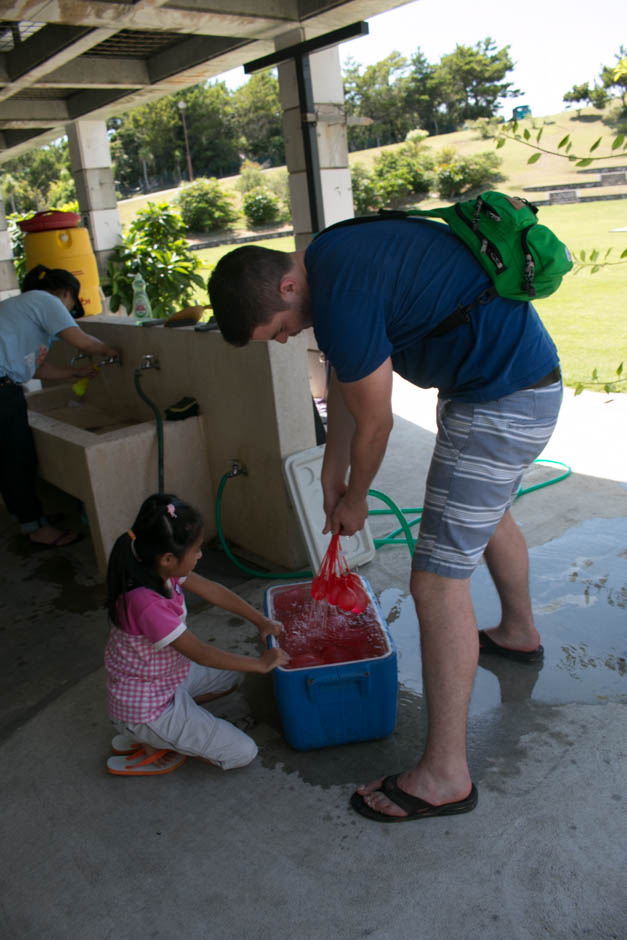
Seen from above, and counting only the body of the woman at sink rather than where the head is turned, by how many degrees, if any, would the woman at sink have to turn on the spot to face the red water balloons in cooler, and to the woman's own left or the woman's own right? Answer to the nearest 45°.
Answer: approximately 90° to the woman's own right

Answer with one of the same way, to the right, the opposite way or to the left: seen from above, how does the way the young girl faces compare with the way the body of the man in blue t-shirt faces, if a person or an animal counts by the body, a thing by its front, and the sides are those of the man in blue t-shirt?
the opposite way

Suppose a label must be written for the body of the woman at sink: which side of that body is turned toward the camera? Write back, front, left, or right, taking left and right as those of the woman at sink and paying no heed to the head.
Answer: right

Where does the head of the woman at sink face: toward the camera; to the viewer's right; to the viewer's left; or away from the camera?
to the viewer's right

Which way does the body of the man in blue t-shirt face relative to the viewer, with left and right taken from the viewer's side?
facing to the left of the viewer

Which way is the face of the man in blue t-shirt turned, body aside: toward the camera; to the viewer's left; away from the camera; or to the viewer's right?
to the viewer's left

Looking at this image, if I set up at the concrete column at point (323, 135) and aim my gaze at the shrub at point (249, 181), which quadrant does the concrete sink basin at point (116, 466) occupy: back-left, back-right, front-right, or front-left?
back-left

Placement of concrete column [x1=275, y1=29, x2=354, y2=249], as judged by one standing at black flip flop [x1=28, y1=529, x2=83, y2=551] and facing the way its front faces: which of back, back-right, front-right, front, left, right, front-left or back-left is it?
front-left

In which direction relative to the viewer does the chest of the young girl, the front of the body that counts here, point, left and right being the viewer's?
facing to the right of the viewer

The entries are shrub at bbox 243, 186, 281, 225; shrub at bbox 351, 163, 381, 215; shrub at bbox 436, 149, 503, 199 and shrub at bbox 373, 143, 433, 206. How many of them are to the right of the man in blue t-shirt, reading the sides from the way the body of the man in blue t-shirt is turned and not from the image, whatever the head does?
4

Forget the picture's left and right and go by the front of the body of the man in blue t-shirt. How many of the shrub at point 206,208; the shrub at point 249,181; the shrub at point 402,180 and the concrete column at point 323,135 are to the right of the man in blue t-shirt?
4

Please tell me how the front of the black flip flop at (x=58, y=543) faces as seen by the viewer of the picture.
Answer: facing to the right of the viewer

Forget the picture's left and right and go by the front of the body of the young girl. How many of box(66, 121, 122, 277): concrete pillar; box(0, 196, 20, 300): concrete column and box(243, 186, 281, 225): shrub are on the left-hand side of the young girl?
3

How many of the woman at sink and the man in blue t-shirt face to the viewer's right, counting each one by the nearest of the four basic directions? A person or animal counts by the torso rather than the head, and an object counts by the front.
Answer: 1

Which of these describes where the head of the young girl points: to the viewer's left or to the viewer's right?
to the viewer's right

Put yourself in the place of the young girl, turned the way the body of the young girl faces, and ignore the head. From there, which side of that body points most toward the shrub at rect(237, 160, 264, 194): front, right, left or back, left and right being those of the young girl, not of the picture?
left

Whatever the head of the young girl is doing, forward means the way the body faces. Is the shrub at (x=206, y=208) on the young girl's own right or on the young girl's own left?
on the young girl's own left

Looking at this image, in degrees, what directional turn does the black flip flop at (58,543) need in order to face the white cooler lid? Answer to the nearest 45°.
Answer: approximately 45° to its right
